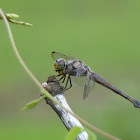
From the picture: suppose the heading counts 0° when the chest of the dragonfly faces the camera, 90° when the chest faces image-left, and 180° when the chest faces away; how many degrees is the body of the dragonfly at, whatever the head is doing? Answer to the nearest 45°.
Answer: approximately 90°
